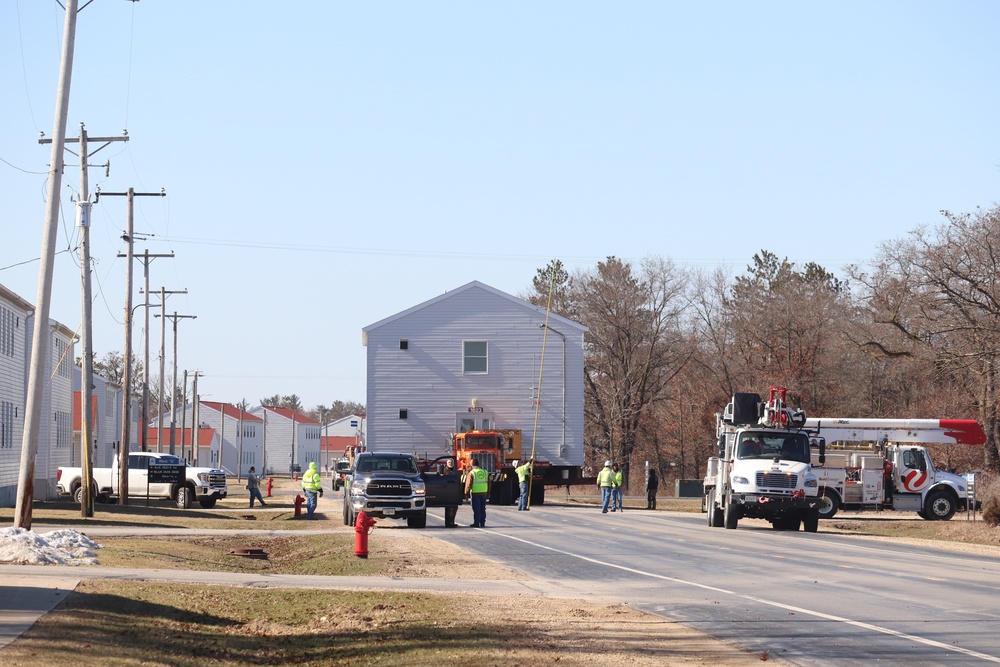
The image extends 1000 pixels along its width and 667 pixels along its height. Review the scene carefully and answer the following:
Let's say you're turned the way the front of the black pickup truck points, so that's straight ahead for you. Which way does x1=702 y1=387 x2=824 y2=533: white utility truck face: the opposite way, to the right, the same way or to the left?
the same way

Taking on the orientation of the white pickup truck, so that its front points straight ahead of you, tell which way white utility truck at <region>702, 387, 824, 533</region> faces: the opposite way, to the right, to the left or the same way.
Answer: to the right

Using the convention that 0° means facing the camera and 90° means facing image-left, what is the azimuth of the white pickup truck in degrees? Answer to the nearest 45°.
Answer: approximately 315°

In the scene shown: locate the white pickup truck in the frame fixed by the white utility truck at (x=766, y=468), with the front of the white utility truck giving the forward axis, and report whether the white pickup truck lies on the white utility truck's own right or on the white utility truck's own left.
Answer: on the white utility truck's own right

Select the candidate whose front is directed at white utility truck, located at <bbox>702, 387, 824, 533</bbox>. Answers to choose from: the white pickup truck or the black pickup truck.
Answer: the white pickup truck

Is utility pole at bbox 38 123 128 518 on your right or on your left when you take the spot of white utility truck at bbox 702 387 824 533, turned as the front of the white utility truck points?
on your right

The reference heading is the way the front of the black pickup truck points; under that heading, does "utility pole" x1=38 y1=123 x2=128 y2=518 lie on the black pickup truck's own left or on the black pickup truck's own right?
on the black pickup truck's own right

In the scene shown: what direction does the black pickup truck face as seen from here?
toward the camera

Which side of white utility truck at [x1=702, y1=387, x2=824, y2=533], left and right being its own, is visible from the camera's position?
front

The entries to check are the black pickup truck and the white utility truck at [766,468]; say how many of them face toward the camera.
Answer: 2

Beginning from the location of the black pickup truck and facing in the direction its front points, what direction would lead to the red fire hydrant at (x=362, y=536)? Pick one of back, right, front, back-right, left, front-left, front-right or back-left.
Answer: front

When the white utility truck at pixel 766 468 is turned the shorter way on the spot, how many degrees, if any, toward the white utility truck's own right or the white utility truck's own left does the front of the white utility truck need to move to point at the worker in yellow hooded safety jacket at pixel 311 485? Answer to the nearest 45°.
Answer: approximately 90° to the white utility truck's own right

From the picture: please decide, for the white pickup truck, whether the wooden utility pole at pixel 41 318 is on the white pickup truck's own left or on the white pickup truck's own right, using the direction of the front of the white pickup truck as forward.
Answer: on the white pickup truck's own right

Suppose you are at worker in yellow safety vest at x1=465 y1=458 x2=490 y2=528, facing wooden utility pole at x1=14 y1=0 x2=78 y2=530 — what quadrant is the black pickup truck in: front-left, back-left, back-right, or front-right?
front-right

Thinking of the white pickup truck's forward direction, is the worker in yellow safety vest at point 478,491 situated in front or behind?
in front
